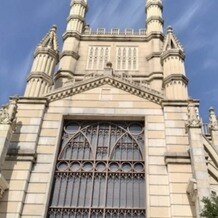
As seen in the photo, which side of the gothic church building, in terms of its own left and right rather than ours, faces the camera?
front
